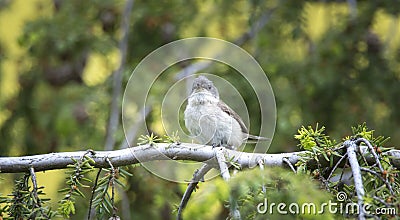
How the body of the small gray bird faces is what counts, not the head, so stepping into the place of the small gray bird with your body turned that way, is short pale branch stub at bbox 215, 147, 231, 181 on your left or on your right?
on your left

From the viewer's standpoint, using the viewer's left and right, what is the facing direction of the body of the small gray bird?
facing the viewer and to the left of the viewer

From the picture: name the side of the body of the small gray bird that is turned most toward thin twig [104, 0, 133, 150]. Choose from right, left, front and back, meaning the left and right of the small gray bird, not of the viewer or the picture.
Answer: right

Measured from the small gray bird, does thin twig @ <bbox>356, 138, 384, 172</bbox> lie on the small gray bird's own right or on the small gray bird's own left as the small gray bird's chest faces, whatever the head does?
on the small gray bird's own left
